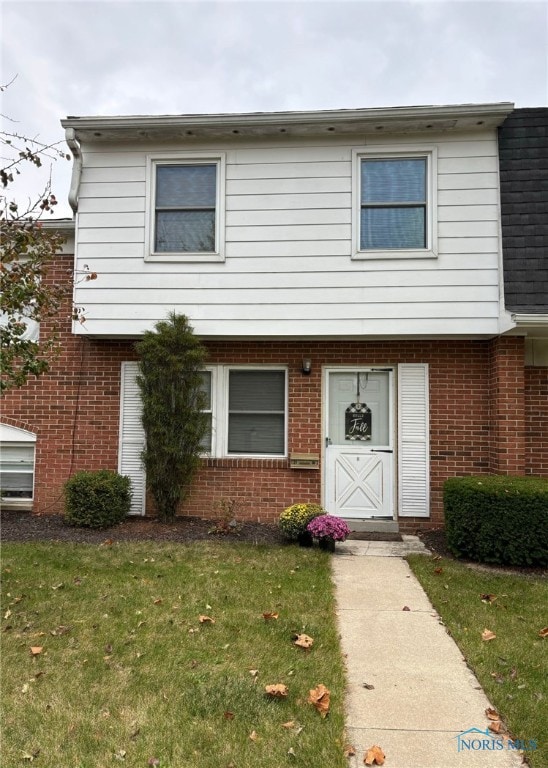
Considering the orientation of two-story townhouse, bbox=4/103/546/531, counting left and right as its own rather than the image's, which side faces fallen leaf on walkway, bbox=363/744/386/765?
front

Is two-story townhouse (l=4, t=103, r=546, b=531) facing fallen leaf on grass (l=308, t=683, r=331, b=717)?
yes

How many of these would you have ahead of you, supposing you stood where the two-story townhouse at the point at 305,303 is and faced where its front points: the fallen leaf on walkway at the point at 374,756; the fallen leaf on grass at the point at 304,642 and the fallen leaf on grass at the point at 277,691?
3

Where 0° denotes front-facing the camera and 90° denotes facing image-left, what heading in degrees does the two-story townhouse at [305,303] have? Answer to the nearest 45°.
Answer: approximately 0°

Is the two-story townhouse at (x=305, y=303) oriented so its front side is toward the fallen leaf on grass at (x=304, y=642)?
yes

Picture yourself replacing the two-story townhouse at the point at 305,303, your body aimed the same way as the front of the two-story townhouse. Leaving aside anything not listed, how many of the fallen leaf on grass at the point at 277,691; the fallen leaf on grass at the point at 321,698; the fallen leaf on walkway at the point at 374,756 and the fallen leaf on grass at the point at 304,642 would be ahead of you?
4

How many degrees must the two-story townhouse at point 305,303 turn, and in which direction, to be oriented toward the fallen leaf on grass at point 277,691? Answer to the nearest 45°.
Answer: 0° — it already faces it

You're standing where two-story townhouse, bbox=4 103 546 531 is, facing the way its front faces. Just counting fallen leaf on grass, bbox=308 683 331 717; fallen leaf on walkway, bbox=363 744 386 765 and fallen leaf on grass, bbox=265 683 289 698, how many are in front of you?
3
